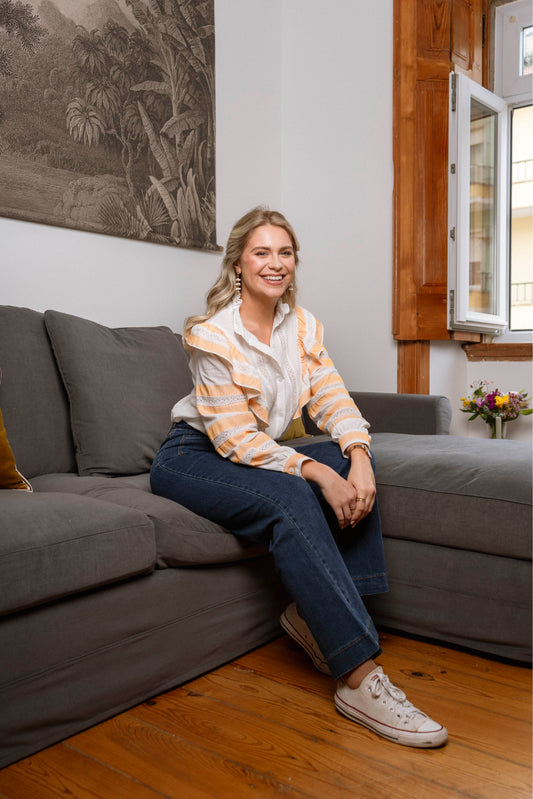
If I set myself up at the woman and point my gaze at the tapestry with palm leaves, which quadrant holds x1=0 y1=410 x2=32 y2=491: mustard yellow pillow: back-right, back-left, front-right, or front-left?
front-left

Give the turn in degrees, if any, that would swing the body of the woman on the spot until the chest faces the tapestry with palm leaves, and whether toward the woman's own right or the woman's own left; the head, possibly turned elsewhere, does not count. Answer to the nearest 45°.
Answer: approximately 180°

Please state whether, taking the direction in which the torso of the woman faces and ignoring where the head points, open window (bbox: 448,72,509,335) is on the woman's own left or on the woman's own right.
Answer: on the woman's own left

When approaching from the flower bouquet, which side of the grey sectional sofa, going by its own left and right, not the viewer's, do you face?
left

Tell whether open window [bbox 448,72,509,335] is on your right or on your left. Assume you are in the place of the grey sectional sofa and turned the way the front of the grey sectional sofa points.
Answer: on your left

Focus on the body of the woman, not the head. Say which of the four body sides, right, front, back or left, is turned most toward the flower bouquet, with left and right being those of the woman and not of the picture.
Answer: left

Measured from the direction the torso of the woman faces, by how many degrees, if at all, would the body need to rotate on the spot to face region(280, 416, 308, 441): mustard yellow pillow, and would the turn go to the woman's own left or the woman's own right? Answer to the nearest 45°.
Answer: approximately 135° to the woman's own left

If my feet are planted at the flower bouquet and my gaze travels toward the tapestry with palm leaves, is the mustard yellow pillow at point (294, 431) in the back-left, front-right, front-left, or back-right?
front-left

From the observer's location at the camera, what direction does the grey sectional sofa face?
facing the viewer and to the right of the viewer
